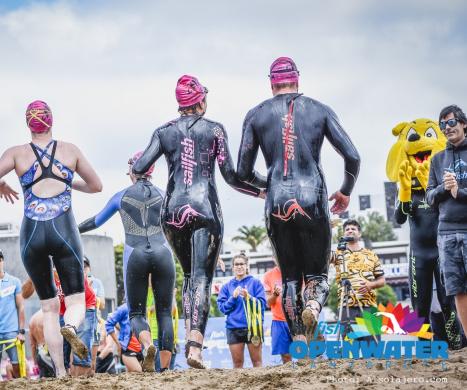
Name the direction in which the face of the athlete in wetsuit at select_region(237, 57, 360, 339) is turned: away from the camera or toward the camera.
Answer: away from the camera

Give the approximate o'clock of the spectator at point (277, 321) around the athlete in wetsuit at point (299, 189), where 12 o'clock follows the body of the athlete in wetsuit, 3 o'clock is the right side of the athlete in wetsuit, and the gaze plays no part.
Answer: The spectator is roughly at 12 o'clock from the athlete in wetsuit.

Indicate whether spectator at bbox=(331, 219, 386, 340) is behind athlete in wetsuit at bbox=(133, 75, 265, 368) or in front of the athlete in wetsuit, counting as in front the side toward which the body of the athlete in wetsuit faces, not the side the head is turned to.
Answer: in front

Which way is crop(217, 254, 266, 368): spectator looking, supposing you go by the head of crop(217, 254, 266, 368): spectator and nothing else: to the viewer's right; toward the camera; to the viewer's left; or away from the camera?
toward the camera

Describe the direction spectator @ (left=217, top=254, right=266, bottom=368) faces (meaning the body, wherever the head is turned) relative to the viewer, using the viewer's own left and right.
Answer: facing the viewer

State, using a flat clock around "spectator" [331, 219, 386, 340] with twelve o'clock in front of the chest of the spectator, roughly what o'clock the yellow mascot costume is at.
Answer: The yellow mascot costume is roughly at 10 o'clock from the spectator.

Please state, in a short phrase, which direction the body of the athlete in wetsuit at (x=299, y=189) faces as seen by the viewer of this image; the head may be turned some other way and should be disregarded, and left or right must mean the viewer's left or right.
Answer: facing away from the viewer

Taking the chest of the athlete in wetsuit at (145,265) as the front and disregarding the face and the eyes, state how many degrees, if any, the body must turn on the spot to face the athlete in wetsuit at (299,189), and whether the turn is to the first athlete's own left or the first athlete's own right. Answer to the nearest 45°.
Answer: approximately 135° to the first athlete's own right

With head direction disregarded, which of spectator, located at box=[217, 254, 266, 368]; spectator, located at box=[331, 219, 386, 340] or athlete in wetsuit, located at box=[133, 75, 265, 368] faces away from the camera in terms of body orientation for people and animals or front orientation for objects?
the athlete in wetsuit

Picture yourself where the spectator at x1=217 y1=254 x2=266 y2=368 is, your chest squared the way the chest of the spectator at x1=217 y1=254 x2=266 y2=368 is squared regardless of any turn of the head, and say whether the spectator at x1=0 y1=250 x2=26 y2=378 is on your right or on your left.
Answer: on your right

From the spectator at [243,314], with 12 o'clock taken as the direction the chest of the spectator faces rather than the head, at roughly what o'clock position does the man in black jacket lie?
The man in black jacket is roughly at 11 o'clock from the spectator.

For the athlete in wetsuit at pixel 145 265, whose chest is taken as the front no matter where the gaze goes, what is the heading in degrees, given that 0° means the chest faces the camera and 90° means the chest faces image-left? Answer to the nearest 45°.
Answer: approximately 180°

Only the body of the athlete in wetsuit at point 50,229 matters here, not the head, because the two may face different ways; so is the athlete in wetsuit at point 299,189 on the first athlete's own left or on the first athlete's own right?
on the first athlete's own right

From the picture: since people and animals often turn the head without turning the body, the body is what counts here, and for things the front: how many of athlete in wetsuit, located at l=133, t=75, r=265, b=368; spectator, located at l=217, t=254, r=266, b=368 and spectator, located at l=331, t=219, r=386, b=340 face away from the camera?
1

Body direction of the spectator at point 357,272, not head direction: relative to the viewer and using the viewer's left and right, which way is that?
facing the viewer and to the left of the viewer

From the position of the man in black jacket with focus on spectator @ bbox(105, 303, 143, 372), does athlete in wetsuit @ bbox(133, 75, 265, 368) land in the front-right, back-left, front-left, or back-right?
front-left

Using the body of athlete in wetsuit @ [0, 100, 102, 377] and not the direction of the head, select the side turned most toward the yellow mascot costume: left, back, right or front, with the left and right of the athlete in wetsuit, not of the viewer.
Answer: right

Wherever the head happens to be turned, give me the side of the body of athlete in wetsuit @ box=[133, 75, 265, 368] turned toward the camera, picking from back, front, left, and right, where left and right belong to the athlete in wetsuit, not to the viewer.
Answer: back

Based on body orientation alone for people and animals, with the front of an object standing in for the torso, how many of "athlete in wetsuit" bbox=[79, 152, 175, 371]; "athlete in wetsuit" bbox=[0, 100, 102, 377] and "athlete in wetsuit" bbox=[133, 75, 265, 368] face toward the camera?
0
